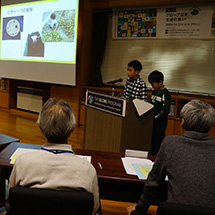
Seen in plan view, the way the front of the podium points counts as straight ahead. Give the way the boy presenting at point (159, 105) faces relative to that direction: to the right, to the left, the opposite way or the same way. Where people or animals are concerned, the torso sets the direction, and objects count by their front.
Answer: the same way

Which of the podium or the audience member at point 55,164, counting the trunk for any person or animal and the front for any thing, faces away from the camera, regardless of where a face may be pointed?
the audience member

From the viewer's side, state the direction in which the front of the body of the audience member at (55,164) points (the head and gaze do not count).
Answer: away from the camera

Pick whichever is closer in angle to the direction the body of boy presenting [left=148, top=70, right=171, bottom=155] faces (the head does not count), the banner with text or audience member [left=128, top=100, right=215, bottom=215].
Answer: the audience member

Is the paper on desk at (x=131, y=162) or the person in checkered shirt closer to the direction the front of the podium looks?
the paper on desk

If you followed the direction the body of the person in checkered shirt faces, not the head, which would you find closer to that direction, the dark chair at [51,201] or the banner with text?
the dark chair

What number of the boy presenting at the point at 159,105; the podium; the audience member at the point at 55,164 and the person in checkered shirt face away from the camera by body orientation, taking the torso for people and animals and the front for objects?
1

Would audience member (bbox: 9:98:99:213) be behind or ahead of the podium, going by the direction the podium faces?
ahead

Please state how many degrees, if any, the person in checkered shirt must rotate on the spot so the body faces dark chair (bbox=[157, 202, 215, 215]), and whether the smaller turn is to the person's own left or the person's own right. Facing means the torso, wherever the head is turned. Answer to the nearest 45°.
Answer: approximately 45° to the person's own left

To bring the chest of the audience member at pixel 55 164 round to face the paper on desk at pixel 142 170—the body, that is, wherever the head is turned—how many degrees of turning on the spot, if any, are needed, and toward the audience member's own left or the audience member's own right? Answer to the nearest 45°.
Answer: approximately 45° to the audience member's own right

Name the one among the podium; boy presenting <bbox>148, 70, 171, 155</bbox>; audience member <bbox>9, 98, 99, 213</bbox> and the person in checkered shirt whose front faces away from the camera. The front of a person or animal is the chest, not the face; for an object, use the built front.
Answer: the audience member

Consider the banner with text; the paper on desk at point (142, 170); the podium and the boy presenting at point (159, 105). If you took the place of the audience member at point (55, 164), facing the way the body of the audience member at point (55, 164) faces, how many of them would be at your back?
0

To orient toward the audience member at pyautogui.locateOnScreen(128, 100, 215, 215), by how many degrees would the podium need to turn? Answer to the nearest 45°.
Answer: approximately 45° to its left

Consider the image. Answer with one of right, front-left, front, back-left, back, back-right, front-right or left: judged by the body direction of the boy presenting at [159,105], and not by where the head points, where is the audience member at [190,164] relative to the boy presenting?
front-left

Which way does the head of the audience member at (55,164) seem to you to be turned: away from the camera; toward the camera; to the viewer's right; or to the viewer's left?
away from the camera

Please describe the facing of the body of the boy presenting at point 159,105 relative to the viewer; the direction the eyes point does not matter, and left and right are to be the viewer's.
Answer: facing the viewer and to the left of the viewer
